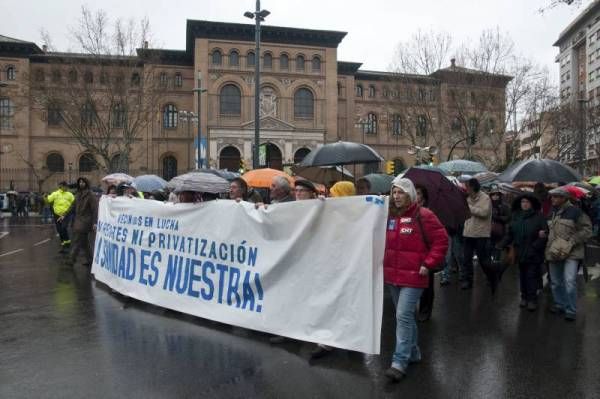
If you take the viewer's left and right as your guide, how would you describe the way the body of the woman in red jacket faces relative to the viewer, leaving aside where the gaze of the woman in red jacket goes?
facing the viewer and to the left of the viewer
